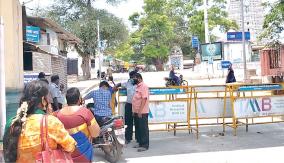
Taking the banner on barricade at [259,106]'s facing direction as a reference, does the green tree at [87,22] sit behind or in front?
behind

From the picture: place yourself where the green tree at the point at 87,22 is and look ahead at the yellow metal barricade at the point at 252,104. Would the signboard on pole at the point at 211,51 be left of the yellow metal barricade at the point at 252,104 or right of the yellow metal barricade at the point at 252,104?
left

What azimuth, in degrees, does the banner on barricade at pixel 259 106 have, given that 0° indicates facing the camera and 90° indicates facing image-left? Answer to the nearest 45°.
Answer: approximately 0°
